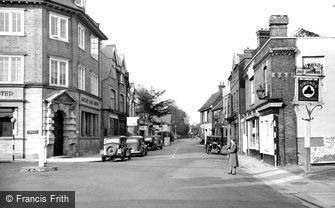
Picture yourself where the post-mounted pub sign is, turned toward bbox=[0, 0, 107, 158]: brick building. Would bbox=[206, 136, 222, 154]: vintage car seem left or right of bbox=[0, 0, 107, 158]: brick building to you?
right

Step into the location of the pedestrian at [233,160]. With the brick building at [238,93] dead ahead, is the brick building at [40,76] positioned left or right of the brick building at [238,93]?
left

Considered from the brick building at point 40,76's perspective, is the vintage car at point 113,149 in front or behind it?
in front

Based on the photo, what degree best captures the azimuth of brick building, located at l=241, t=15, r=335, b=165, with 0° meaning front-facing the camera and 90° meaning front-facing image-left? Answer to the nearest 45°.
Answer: approximately 45°

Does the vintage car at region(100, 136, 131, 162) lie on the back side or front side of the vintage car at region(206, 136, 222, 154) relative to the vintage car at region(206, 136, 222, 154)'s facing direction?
on the front side

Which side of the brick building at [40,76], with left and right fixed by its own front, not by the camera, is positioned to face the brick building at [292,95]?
front

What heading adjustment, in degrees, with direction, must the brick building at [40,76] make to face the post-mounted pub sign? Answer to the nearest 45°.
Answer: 0° — it already faces it
